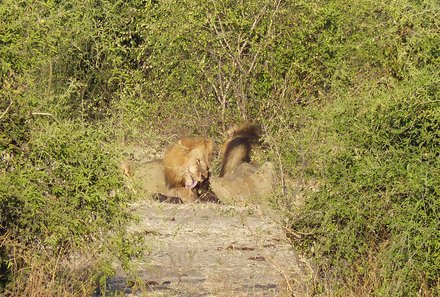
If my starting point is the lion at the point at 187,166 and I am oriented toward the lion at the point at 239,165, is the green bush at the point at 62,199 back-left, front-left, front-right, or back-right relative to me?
back-right

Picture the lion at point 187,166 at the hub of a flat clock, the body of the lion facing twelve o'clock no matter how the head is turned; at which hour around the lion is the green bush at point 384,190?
The green bush is roughly at 1 o'clock from the lion.

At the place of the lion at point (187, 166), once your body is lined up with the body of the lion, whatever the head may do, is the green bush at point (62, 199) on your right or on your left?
on your right

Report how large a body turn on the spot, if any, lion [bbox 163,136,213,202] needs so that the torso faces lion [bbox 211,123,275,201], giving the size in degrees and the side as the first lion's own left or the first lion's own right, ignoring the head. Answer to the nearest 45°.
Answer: approximately 45° to the first lion's own left

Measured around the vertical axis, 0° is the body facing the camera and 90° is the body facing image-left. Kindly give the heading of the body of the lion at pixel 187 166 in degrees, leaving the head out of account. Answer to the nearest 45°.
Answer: approximately 315°
